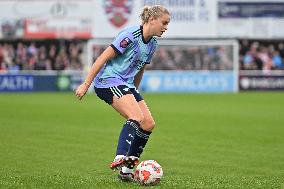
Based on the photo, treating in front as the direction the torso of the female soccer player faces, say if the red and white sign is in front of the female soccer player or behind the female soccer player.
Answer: behind

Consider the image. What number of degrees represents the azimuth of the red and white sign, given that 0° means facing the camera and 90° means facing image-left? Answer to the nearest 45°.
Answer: approximately 0°

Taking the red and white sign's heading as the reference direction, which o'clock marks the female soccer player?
The female soccer player is roughly at 12 o'clock from the red and white sign.

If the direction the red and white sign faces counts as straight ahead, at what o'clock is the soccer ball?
The soccer ball is roughly at 12 o'clock from the red and white sign.
